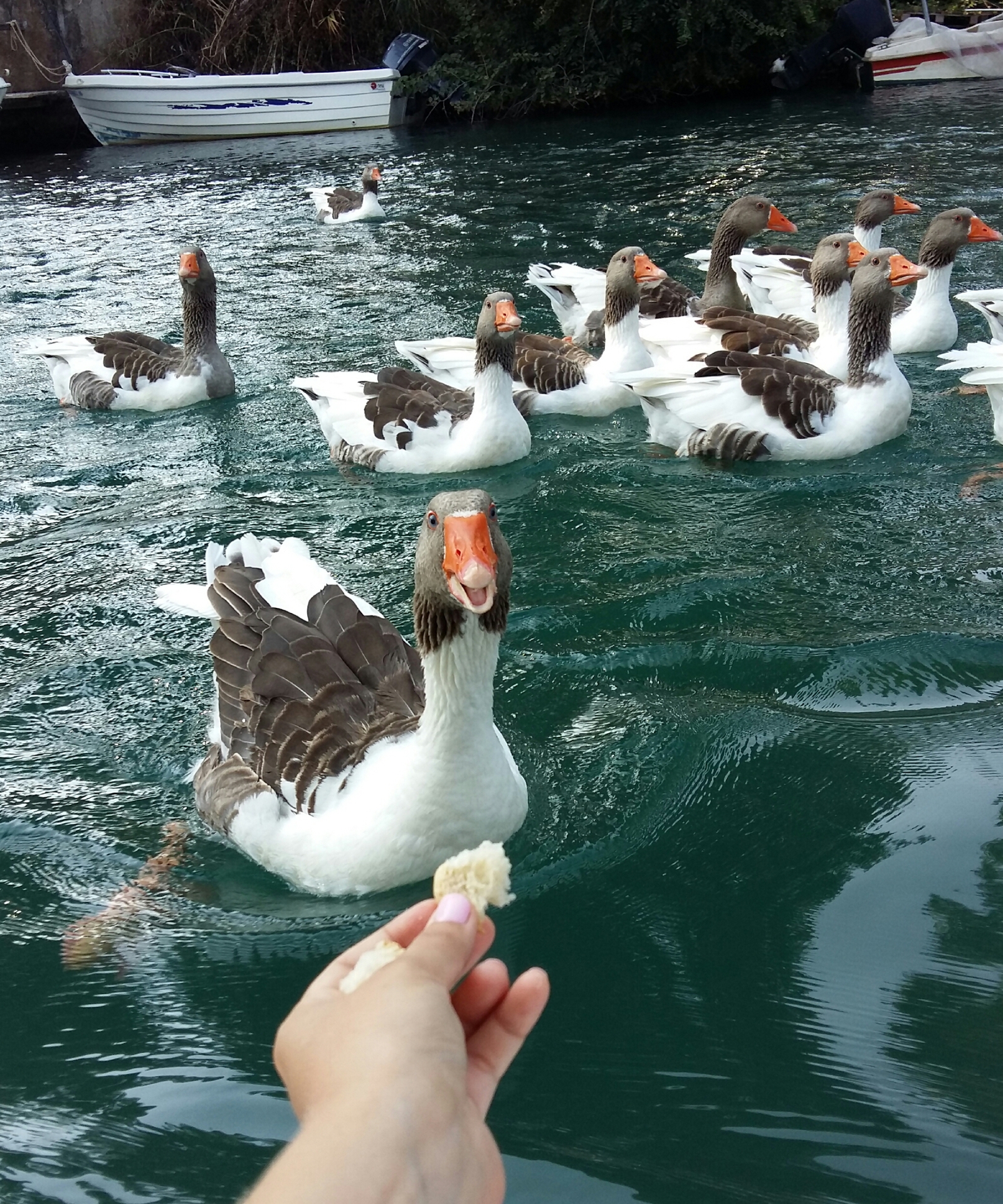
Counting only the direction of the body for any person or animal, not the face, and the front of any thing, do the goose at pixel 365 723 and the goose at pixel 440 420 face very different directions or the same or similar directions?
same or similar directions

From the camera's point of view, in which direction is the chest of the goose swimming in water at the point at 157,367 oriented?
to the viewer's right

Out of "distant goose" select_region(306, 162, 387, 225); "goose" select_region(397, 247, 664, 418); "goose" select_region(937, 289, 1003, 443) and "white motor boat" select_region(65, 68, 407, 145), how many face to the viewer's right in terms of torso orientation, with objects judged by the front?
3

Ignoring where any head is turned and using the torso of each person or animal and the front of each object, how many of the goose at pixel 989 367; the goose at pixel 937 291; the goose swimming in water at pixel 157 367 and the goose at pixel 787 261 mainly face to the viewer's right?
4

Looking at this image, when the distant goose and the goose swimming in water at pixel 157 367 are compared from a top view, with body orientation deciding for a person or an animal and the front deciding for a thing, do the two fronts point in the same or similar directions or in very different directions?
same or similar directions

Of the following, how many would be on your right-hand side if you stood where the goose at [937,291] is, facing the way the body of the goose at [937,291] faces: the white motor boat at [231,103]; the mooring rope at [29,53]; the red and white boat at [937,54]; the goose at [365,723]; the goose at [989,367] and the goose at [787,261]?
2

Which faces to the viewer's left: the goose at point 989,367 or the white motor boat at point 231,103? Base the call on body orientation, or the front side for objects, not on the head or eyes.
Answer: the white motor boat

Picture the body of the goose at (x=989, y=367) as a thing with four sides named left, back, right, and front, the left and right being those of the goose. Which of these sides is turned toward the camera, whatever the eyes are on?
right

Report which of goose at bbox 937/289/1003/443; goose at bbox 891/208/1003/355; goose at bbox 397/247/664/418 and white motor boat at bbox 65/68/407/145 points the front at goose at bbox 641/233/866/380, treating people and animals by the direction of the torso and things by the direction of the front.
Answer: goose at bbox 397/247/664/418

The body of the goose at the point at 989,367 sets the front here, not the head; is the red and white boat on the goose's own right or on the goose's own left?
on the goose's own left

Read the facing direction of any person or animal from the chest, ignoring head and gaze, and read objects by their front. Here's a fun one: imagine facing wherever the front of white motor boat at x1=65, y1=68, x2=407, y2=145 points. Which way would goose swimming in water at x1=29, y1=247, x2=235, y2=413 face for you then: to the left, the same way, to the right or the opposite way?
the opposite way

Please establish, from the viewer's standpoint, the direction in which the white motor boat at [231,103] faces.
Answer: facing to the left of the viewer

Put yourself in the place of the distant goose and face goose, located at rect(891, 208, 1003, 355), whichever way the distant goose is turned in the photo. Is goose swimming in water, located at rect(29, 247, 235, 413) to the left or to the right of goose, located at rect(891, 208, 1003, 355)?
right

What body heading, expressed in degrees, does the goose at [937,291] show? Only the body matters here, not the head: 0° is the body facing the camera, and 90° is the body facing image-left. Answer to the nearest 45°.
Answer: approximately 270°

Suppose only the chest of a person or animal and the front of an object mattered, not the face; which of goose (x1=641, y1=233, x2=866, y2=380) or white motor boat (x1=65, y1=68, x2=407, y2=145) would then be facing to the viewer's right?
the goose

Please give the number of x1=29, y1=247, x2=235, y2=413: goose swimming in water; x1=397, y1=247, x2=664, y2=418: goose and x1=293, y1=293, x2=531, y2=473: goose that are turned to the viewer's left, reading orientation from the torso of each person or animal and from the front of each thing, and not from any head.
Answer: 0

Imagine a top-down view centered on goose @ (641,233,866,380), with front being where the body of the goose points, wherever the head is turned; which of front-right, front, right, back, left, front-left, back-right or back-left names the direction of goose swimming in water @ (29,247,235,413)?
back

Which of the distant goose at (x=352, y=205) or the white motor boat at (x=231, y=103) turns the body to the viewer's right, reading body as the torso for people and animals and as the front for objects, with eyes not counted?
the distant goose

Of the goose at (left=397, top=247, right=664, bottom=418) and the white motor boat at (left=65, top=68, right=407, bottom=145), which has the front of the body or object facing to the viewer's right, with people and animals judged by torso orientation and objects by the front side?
the goose
